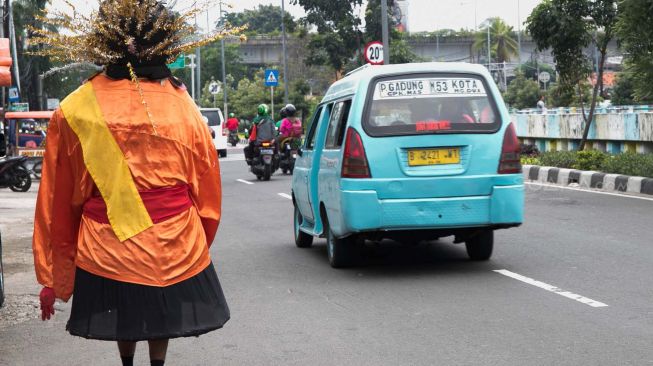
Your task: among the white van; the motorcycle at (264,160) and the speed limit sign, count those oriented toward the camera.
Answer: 1

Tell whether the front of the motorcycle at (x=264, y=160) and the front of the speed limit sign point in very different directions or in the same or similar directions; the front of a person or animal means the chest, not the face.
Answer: very different directions

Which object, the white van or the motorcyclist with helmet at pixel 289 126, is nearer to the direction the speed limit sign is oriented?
the motorcyclist with helmet

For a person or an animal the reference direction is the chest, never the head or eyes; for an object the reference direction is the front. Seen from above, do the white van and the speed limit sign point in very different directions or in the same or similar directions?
very different directions

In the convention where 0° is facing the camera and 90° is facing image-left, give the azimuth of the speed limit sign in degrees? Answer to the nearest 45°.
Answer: approximately 0°

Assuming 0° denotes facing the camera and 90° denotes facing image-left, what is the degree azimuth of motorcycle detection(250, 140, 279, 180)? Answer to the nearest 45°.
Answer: approximately 180°

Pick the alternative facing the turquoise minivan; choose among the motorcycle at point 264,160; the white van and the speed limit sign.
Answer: the speed limit sign

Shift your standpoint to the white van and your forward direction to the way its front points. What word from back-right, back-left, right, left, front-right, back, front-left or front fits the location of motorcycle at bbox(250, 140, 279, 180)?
back

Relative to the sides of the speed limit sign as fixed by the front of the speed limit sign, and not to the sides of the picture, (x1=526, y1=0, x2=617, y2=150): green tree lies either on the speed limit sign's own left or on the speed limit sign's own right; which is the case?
on the speed limit sign's own left

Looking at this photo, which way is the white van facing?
away from the camera

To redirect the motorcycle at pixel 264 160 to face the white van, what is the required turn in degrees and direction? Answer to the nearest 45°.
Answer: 0° — it already faces it
